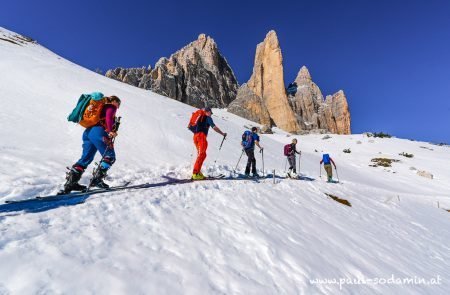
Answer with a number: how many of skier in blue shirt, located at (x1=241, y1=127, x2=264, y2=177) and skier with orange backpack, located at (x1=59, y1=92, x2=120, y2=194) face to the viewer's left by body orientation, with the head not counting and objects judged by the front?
0

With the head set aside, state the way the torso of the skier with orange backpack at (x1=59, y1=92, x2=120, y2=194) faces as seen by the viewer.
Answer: to the viewer's right

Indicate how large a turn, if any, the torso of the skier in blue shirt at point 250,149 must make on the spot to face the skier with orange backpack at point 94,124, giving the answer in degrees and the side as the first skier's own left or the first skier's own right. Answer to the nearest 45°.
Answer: approximately 180°

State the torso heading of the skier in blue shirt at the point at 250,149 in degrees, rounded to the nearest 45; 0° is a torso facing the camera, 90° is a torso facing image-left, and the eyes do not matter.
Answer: approximately 225°

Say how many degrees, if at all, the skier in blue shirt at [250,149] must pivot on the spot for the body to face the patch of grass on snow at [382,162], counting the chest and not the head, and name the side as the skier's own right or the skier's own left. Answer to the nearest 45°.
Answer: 0° — they already face it

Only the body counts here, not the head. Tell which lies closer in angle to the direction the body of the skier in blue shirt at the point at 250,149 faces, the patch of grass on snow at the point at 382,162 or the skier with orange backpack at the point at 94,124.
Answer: the patch of grass on snow
